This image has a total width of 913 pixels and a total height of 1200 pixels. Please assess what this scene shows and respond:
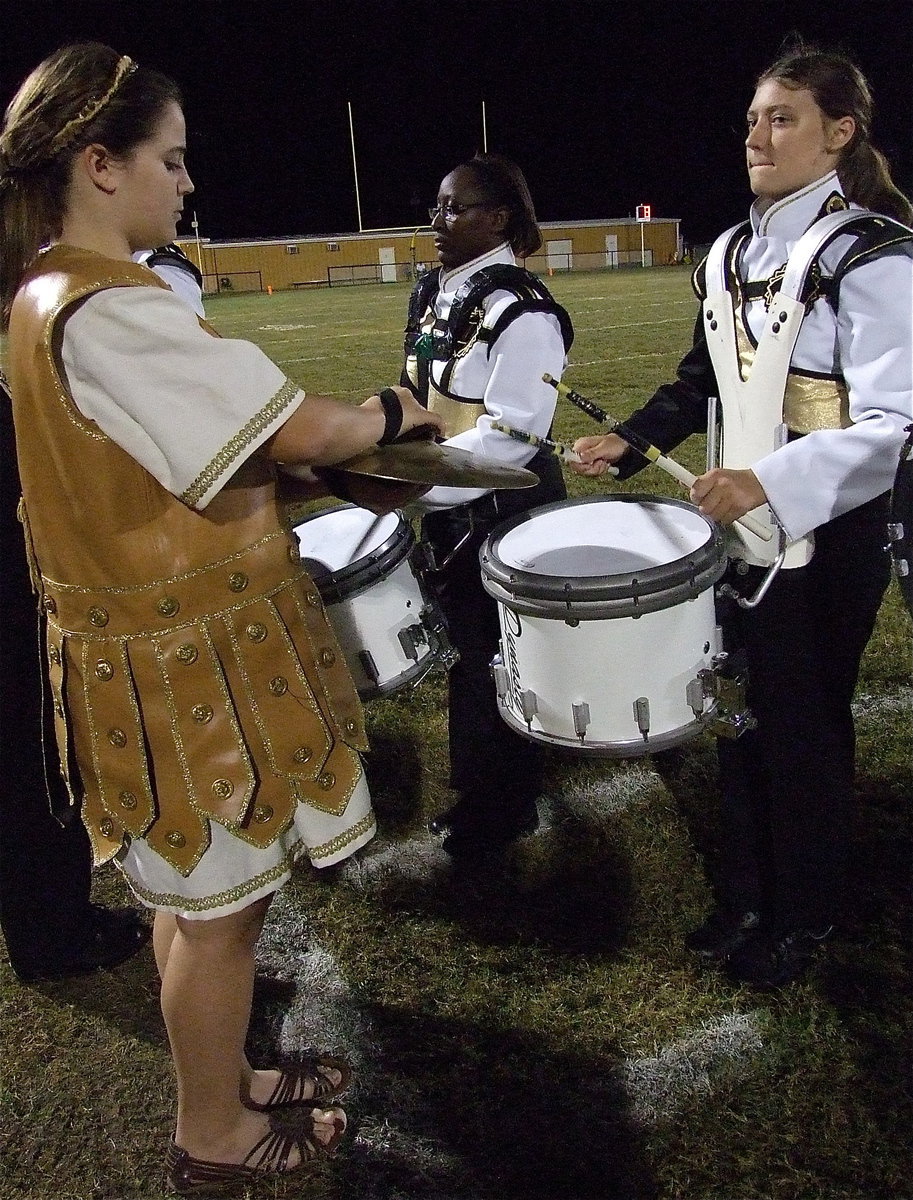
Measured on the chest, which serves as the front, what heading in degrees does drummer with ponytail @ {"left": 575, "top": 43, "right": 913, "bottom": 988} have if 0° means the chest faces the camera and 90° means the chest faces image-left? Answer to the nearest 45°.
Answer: approximately 45°

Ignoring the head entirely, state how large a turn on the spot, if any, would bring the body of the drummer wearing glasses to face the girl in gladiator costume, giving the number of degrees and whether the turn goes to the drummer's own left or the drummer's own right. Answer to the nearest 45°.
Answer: approximately 45° to the drummer's own left

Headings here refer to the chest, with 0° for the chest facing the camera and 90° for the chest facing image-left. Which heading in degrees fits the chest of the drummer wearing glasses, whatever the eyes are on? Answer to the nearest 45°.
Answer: approximately 45°

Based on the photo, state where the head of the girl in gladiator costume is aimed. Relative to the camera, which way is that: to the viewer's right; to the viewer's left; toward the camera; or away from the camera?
to the viewer's right

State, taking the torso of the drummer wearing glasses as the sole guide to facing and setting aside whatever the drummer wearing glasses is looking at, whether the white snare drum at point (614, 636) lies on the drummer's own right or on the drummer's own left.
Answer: on the drummer's own left

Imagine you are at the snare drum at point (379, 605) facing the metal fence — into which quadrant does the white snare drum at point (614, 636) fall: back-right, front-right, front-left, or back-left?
back-right

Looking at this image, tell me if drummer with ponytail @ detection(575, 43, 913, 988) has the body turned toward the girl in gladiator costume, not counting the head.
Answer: yes

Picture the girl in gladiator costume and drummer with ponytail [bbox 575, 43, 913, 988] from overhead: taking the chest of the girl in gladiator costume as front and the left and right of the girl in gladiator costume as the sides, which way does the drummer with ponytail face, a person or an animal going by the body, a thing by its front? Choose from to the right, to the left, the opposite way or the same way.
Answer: the opposite way

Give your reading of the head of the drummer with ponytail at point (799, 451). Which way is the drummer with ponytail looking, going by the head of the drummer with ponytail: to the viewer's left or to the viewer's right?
to the viewer's left

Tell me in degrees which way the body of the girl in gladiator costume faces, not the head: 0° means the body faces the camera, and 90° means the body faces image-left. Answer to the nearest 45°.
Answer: approximately 270°

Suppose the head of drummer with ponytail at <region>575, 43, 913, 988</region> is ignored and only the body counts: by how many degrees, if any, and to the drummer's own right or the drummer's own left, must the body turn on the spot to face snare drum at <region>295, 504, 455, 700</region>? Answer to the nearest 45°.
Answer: approximately 45° to the drummer's own right

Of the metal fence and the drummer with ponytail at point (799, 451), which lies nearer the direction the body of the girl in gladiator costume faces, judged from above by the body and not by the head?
the drummer with ponytail
